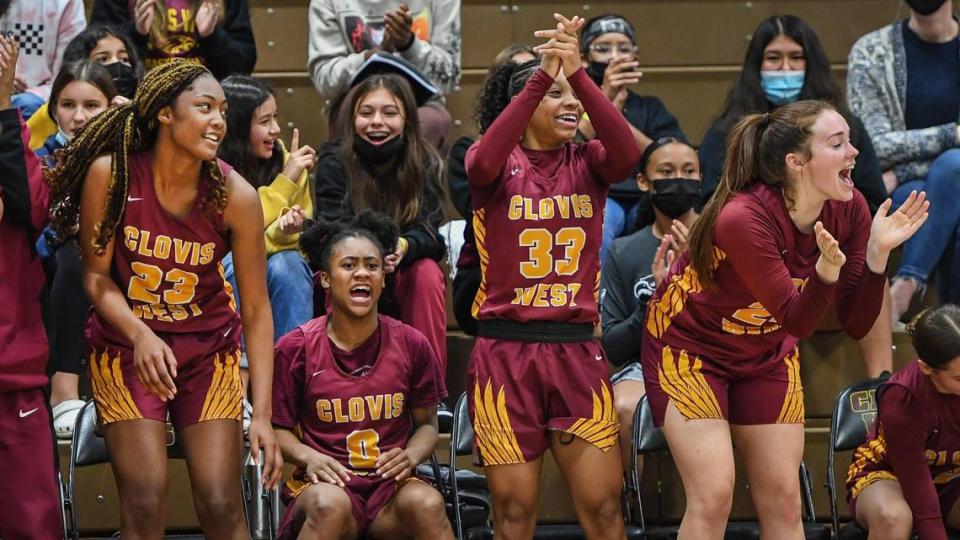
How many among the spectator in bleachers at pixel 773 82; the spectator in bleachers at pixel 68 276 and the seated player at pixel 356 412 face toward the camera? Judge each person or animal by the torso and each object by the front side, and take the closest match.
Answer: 3

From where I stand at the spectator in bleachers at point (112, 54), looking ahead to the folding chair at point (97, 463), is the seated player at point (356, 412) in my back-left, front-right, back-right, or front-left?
front-left

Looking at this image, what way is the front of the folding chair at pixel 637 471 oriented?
toward the camera

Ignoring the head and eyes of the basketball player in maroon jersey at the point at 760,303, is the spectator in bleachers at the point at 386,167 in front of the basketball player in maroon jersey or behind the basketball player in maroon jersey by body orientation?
behind

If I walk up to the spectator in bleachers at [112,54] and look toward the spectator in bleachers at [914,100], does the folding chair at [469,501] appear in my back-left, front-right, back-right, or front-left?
front-right

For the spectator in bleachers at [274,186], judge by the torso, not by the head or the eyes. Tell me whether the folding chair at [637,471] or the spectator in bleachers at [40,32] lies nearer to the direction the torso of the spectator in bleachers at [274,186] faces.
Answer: the folding chair

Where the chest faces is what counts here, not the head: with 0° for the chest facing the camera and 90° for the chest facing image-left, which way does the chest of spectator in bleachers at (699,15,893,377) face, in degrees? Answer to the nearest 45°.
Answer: approximately 0°

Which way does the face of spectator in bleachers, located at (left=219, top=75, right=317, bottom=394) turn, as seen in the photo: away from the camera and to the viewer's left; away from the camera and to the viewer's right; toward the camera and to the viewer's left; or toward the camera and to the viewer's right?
toward the camera and to the viewer's right

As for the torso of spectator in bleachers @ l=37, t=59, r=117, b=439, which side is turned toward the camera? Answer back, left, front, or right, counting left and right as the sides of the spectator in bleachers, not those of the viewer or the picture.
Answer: front

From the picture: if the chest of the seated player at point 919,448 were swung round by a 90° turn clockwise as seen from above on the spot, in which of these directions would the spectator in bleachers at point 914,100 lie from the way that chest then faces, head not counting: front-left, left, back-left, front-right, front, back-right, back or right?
back-right

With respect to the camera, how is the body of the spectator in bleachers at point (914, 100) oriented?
toward the camera

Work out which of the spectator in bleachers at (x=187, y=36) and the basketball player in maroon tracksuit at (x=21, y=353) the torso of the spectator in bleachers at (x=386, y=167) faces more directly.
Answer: the basketball player in maroon tracksuit

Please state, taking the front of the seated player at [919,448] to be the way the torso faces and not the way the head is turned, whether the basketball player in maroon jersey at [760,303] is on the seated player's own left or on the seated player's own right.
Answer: on the seated player's own right

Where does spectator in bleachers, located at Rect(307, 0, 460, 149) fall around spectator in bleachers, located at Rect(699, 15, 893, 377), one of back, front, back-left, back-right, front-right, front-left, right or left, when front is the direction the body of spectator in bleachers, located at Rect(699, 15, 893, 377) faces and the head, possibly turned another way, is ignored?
right
